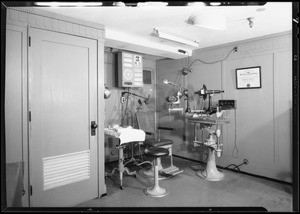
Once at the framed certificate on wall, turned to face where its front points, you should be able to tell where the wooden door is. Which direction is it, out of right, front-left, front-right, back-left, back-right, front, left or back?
front

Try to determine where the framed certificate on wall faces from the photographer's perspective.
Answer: facing the viewer and to the left of the viewer

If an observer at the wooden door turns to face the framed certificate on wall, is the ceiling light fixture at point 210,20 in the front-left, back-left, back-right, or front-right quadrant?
front-right

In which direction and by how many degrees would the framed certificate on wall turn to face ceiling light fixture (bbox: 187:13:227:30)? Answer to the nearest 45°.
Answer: approximately 45° to its left

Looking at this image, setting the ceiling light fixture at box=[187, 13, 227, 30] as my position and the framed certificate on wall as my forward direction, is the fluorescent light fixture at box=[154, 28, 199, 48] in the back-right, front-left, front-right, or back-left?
front-left

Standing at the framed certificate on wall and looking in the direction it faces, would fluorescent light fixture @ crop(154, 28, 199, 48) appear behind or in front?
in front
